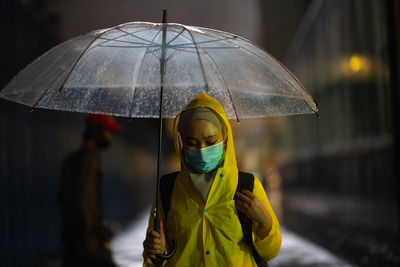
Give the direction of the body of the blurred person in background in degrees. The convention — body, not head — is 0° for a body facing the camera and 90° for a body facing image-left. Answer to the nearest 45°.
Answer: approximately 270°

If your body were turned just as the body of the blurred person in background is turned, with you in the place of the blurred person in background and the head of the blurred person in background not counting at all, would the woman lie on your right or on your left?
on your right

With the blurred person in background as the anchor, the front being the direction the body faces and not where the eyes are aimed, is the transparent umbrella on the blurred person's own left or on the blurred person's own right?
on the blurred person's own right

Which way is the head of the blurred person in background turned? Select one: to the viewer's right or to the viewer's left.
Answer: to the viewer's right

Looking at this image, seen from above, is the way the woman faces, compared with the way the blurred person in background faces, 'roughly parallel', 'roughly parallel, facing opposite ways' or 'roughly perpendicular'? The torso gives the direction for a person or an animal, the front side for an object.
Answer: roughly perpendicular

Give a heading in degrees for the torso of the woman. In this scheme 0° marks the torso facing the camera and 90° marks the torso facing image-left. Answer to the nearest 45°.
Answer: approximately 0°

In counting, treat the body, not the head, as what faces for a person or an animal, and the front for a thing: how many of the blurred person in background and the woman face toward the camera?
1

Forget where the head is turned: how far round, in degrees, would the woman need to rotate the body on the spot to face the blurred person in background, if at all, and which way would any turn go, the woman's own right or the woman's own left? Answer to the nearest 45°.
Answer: approximately 135° to the woman's own right
